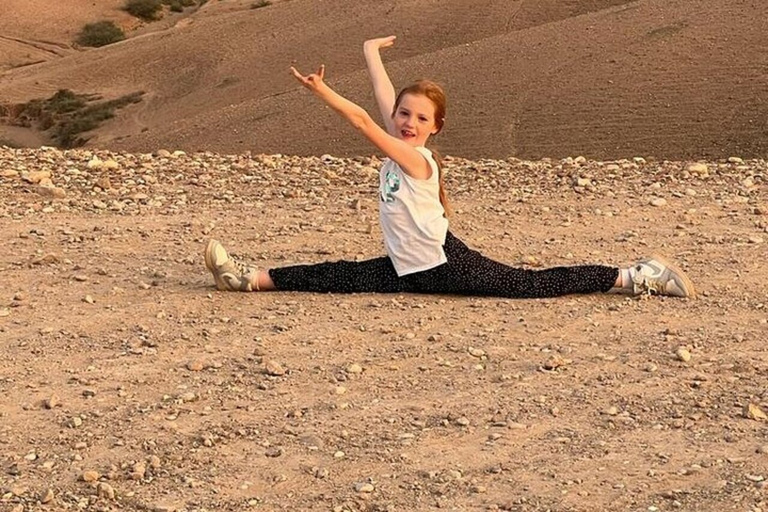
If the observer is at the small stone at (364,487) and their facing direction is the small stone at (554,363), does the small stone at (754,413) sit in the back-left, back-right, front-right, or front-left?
front-right

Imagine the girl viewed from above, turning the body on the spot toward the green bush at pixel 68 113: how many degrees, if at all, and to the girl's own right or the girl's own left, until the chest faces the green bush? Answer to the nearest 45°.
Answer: approximately 90° to the girl's own right

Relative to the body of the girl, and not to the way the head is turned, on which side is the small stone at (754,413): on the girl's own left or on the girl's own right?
on the girl's own left

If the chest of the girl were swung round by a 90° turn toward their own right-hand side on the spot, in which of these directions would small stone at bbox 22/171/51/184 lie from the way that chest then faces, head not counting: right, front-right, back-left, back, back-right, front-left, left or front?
front-left

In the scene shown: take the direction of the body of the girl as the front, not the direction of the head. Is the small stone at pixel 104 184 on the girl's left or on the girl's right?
on the girl's right

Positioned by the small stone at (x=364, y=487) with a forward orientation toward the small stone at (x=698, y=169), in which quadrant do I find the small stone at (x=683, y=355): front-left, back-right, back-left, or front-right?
front-right

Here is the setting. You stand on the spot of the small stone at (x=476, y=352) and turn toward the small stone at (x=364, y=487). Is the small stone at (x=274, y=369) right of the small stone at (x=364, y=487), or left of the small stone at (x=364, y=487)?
right

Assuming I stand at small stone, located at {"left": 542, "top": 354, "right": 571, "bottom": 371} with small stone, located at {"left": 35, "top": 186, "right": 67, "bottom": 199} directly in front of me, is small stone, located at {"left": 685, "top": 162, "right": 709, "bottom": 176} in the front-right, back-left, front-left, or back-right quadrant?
front-right
